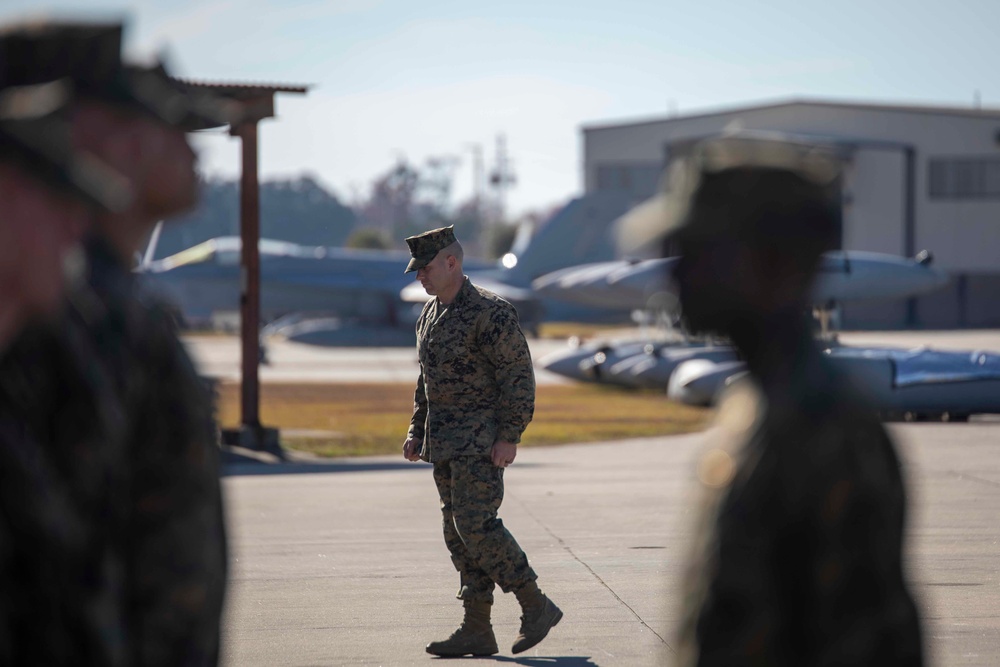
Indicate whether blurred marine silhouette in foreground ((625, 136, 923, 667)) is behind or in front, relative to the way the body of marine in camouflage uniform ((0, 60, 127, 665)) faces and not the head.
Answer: in front

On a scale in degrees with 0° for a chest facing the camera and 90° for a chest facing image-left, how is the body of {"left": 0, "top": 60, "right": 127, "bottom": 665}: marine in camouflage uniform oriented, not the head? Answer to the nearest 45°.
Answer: approximately 270°

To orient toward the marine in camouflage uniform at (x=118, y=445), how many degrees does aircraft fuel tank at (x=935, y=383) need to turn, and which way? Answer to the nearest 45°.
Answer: approximately 90° to its left

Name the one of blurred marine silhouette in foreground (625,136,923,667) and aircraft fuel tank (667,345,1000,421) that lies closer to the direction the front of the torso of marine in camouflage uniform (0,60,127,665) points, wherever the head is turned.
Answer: the blurred marine silhouette in foreground

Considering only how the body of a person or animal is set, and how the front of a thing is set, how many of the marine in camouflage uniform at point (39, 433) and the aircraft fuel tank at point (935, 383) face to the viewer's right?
1

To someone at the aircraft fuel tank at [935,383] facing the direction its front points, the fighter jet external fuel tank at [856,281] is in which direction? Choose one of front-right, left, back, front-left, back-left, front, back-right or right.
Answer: right

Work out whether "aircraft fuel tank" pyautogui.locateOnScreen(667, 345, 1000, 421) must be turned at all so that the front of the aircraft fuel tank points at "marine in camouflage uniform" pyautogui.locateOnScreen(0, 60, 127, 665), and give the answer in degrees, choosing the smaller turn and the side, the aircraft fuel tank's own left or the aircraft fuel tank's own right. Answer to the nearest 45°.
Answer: approximately 90° to the aircraft fuel tank's own left

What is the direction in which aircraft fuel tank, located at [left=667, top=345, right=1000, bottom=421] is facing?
to the viewer's left

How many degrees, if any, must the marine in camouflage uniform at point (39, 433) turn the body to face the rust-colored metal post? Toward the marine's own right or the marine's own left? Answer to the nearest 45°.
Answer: approximately 90° to the marine's own left

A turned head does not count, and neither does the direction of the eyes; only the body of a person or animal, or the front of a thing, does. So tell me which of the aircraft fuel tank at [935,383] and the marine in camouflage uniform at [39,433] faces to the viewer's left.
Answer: the aircraft fuel tank
